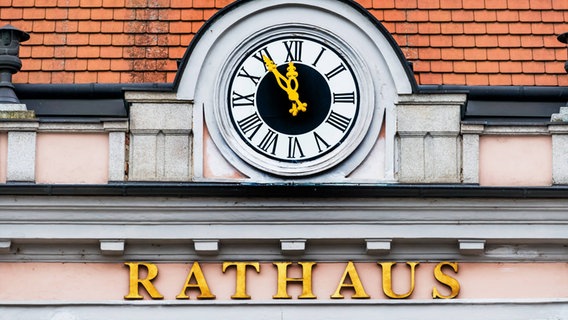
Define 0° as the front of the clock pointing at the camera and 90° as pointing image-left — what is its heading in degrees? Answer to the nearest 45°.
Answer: approximately 0°
